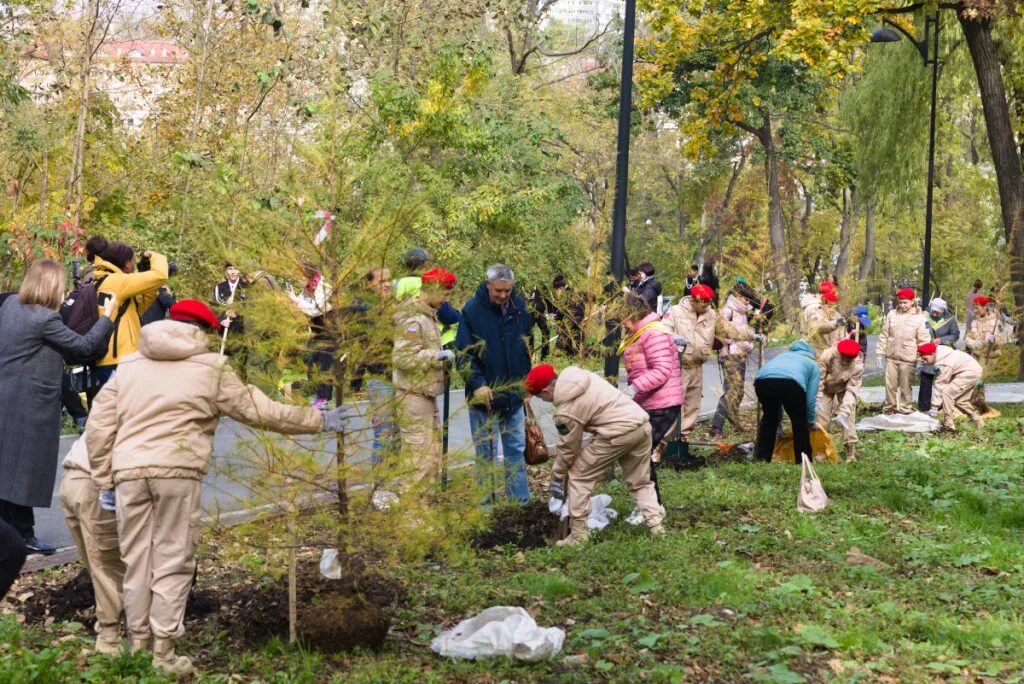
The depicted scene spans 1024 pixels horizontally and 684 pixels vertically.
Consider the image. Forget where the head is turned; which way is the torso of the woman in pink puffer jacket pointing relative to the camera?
to the viewer's left

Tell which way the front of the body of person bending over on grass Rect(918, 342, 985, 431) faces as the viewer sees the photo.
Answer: to the viewer's left

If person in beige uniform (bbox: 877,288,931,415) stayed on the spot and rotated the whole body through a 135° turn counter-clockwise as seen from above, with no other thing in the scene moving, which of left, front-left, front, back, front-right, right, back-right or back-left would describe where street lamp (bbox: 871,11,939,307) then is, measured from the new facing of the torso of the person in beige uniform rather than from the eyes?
front-left

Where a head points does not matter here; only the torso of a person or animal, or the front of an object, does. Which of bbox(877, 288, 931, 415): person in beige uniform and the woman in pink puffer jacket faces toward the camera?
the person in beige uniform

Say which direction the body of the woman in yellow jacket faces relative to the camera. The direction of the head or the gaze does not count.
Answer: to the viewer's right

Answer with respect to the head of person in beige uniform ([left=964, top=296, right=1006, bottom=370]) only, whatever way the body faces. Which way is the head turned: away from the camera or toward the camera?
toward the camera

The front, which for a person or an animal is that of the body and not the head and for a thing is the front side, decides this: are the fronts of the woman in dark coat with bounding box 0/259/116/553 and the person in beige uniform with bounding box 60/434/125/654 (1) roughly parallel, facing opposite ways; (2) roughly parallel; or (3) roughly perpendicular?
roughly parallel

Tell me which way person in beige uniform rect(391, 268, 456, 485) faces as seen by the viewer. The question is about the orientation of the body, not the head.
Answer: to the viewer's right

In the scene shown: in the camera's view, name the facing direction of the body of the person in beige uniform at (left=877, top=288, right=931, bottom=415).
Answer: toward the camera

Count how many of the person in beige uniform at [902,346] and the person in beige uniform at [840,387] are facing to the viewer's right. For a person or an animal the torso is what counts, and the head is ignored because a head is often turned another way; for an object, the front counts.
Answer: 0

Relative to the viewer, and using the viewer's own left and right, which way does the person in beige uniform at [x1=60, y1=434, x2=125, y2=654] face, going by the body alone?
facing away from the viewer and to the right of the viewer

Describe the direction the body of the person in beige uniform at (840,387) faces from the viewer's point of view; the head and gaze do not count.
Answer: toward the camera
